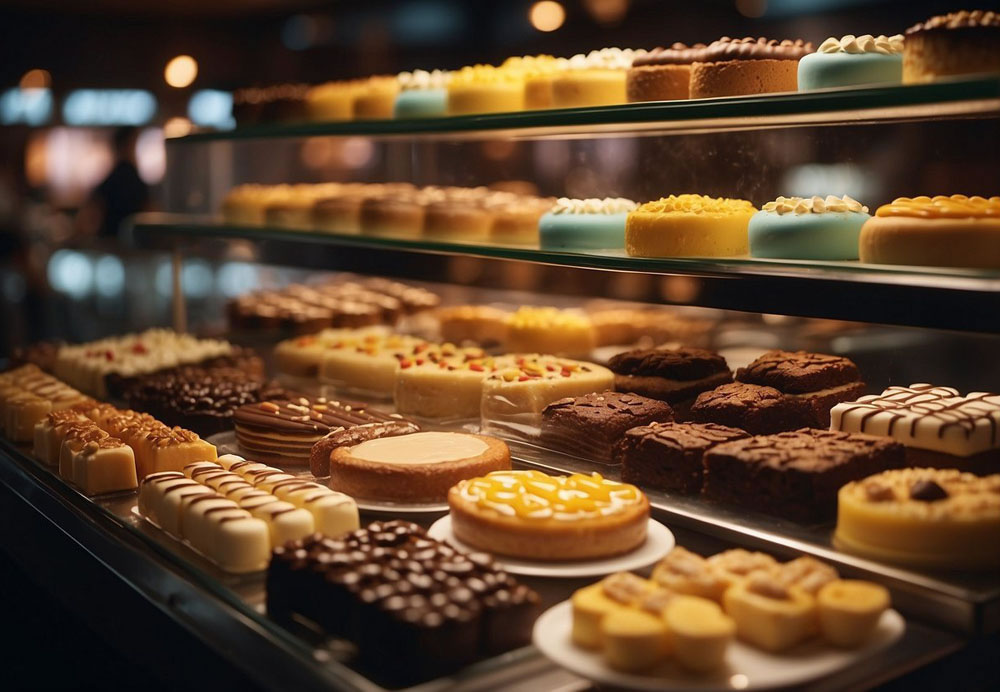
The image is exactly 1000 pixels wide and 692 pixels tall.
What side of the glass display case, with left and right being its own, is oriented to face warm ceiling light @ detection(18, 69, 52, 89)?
right

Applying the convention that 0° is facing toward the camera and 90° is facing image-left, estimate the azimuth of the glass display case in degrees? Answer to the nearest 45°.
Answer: approximately 45°

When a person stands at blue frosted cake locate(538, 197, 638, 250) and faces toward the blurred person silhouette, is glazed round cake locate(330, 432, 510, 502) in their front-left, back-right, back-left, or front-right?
back-left

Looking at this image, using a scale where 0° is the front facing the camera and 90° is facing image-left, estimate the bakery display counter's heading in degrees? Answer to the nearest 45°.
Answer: approximately 45°

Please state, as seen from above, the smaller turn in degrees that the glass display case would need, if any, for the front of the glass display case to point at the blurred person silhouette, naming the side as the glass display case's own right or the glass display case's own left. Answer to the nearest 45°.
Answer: approximately 90° to the glass display case's own right
